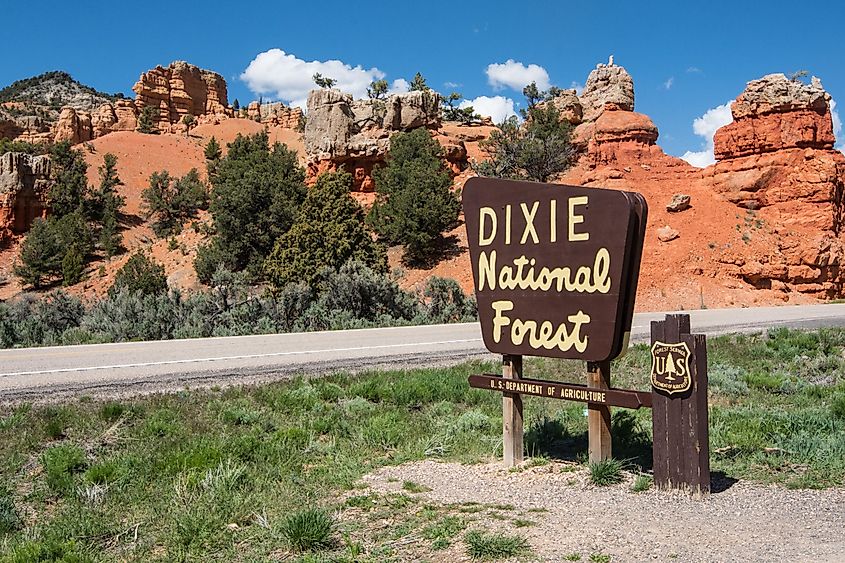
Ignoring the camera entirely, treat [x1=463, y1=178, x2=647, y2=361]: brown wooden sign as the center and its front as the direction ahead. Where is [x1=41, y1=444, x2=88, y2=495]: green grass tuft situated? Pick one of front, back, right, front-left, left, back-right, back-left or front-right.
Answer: front-right

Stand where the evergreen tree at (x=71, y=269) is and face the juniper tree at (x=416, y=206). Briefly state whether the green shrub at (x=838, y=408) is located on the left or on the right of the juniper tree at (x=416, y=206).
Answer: right

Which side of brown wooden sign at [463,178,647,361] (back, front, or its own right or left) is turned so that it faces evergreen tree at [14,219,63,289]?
right

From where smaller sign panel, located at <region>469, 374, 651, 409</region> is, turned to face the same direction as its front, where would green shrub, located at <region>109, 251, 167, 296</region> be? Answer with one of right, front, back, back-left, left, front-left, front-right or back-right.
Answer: right

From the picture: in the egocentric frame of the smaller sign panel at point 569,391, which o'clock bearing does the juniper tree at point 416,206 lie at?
The juniper tree is roughly at 4 o'clock from the smaller sign panel.

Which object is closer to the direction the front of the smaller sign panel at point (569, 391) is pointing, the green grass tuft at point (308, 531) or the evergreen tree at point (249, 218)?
the green grass tuft

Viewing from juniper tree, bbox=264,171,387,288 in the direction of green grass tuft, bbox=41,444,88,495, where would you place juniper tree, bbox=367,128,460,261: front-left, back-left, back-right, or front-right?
back-left

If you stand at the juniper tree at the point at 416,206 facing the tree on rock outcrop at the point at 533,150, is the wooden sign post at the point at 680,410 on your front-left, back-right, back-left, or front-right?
back-right

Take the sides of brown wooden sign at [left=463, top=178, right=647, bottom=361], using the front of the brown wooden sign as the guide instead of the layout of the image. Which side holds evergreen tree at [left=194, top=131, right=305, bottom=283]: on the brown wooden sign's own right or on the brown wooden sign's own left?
on the brown wooden sign's own right

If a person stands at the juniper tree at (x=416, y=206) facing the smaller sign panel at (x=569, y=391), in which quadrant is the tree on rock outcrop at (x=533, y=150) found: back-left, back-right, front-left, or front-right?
back-left

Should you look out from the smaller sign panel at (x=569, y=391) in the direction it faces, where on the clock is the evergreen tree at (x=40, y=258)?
The evergreen tree is roughly at 3 o'clock from the smaller sign panel.

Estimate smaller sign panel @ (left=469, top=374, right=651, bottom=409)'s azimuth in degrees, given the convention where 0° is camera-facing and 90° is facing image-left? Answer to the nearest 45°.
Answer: approximately 45°

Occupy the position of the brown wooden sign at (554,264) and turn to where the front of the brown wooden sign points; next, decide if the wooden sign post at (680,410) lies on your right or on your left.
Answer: on your left

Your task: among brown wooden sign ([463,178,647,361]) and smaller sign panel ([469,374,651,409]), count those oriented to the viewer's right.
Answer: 0

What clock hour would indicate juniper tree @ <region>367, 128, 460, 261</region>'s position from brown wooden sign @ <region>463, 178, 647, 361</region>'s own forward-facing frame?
The juniper tree is roughly at 4 o'clock from the brown wooden sign.
